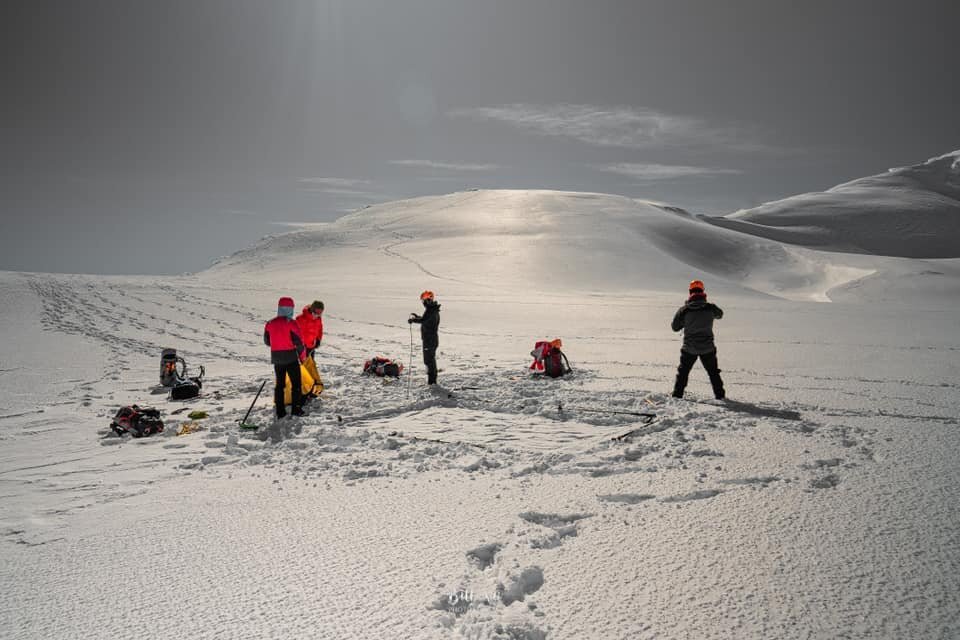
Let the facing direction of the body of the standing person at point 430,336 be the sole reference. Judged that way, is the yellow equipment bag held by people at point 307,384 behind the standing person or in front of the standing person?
in front

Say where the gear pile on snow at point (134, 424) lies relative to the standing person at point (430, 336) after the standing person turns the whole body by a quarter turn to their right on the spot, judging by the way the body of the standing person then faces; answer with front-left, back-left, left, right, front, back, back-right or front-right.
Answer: back-left

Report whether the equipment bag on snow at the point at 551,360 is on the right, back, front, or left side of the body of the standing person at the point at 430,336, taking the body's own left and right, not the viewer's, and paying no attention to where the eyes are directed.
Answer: back

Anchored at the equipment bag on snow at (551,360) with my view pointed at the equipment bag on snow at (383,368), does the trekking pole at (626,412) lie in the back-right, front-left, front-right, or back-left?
back-left

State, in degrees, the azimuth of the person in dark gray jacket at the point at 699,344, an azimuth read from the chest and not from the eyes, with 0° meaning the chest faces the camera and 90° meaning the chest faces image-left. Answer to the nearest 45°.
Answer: approximately 180°

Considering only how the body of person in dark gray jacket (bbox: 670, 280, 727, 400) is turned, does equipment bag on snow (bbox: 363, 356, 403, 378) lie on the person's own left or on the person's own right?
on the person's own left

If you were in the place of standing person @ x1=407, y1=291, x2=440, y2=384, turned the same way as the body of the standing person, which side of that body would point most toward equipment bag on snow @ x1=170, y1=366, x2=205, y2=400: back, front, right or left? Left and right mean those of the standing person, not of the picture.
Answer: front

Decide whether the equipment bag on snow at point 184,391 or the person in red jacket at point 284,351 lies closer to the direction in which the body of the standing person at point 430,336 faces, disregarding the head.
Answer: the equipment bag on snow

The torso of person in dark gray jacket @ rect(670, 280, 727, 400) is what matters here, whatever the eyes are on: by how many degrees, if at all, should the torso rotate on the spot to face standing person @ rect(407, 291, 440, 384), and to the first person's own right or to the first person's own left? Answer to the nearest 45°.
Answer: approximately 90° to the first person's own left

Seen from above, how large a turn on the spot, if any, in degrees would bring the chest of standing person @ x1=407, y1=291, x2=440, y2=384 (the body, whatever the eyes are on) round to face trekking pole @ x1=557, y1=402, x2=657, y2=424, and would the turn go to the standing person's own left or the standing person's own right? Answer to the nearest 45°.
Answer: approximately 135° to the standing person's own left

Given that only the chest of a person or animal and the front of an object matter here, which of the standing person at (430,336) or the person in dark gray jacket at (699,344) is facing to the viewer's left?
the standing person

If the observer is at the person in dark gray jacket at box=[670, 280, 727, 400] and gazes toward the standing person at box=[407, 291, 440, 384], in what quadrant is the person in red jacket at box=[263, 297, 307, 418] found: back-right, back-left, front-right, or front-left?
front-left

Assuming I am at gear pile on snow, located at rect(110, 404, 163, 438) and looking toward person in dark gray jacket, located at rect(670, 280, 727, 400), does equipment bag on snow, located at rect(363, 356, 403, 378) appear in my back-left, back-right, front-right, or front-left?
front-left

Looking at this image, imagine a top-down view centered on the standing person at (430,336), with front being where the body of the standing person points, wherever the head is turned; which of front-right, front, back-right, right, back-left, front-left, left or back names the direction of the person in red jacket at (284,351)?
front-left

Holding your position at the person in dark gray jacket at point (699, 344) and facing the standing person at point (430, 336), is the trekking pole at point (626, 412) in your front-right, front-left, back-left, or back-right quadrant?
front-left

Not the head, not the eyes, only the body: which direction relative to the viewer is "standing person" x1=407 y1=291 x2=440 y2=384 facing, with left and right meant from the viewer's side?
facing to the left of the viewer
